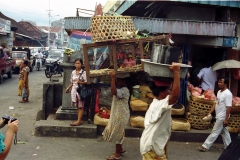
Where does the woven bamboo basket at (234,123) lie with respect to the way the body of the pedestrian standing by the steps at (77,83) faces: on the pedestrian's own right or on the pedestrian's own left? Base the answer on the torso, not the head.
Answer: on the pedestrian's own left

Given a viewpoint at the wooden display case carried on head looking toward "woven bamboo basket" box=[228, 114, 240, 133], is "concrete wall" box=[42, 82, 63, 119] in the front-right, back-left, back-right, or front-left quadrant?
back-left

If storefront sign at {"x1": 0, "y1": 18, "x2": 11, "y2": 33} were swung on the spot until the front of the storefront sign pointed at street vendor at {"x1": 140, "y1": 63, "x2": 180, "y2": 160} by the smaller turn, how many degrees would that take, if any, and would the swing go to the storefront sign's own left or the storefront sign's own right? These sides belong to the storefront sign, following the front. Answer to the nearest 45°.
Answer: approximately 45° to the storefront sign's own right

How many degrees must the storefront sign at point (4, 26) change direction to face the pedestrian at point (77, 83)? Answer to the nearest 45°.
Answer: approximately 45° to its right

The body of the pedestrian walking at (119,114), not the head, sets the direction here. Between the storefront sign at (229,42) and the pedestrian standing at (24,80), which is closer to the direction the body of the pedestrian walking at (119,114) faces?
the pedestrian standing

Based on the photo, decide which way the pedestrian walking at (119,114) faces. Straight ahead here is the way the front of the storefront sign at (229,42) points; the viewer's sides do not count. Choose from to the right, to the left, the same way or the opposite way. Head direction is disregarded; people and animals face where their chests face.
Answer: to the right

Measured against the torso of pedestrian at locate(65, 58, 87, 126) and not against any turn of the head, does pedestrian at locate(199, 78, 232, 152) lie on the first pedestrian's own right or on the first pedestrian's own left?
on the first pedestrian's own left

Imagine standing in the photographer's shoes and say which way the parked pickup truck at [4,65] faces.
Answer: facing the viewer and to the right of the viewer

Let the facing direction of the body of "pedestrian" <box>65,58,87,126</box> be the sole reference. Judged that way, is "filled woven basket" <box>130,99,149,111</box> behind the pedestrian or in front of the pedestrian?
behind
